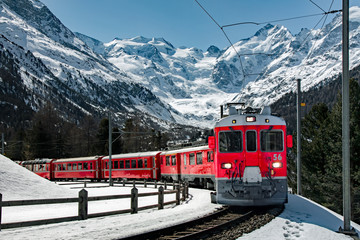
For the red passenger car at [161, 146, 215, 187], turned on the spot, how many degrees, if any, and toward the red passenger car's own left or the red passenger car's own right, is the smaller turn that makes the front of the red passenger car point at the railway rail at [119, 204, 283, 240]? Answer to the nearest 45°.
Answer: approximately 45° to the red passenger car's own right

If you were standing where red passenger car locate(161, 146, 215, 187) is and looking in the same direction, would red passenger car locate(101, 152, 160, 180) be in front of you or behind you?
behind

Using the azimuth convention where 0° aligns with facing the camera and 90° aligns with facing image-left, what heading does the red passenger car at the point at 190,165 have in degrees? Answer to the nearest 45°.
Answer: approximately 315°
